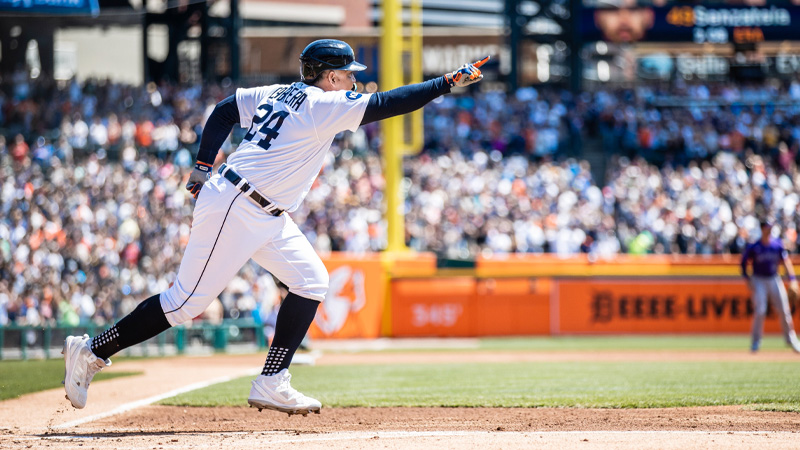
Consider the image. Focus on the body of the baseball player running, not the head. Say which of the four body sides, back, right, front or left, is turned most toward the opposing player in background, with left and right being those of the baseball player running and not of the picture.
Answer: front

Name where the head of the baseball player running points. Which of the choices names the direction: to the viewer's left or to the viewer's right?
to the viewer's right

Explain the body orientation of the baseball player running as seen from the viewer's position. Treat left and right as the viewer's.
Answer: facing away from the viewer and to the right of the viewer

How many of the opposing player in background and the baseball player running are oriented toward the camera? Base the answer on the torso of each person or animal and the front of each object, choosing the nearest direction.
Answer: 1

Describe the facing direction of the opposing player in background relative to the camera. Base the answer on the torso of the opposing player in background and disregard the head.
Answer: toward the camera

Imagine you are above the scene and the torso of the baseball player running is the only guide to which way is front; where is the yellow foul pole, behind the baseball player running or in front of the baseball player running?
in front

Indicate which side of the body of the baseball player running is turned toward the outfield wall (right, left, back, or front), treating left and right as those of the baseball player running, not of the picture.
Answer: front

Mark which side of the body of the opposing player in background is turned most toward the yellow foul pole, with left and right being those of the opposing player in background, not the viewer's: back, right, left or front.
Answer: back

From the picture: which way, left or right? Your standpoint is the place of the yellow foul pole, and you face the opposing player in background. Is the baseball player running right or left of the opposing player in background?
right
